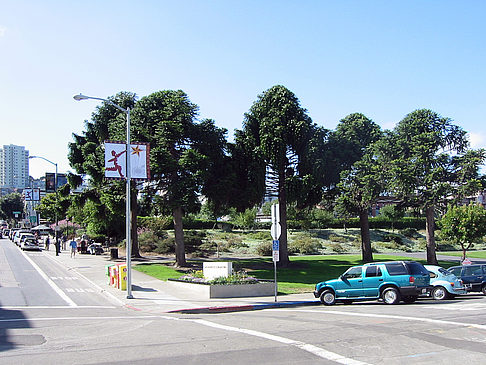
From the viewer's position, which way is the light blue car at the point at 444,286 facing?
facing away from the viewer and to the left of the viewer

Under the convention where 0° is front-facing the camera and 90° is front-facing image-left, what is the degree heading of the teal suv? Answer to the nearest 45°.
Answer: approximately 135°

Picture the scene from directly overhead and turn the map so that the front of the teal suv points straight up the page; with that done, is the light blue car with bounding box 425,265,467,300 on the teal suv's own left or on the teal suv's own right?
on the teal suv's own right

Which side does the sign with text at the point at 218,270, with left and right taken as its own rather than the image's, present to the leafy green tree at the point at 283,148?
back

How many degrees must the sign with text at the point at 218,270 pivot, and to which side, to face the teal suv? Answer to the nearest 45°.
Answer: approximately 45° to its left

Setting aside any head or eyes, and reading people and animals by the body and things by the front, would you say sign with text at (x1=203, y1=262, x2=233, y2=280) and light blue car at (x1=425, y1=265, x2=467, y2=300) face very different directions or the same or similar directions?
very different directions

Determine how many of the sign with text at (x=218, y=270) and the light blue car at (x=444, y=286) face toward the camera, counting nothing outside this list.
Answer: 1

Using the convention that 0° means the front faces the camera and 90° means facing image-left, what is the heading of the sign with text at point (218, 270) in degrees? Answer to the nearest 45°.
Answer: approximately 0°

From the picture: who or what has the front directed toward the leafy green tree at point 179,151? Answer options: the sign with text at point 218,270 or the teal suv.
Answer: the teal suv

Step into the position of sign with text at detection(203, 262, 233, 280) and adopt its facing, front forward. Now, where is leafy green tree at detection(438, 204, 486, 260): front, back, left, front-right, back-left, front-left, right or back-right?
back-left
